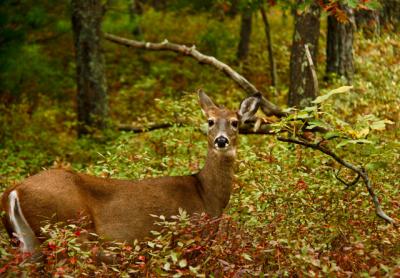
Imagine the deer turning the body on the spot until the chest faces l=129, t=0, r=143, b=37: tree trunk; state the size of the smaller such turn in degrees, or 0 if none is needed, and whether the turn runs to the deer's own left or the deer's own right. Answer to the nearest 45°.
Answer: approximately 90° to the deer's own left

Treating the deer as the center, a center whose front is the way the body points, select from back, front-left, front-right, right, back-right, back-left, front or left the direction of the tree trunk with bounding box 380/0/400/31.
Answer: front-left

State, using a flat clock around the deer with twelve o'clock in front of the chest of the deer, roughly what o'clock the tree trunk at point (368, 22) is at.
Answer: The tree trunk is roughly at 10 o'clock from the deer.

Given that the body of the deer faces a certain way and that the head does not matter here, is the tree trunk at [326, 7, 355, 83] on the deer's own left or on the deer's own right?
on the deer's own left

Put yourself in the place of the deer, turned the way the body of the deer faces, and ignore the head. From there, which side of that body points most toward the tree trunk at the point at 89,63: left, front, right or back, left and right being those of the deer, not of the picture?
left

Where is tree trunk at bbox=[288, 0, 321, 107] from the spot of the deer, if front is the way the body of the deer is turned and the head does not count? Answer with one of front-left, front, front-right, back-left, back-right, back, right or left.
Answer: front-left

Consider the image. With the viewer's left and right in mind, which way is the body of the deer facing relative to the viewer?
facing to the right of the viewer

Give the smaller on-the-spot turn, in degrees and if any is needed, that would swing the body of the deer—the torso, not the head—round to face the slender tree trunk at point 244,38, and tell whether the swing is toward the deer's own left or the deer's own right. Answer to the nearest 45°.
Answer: approximately 90° to the deer's own left

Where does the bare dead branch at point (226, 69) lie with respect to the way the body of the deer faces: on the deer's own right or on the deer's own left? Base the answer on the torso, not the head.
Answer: on the deer's own left
